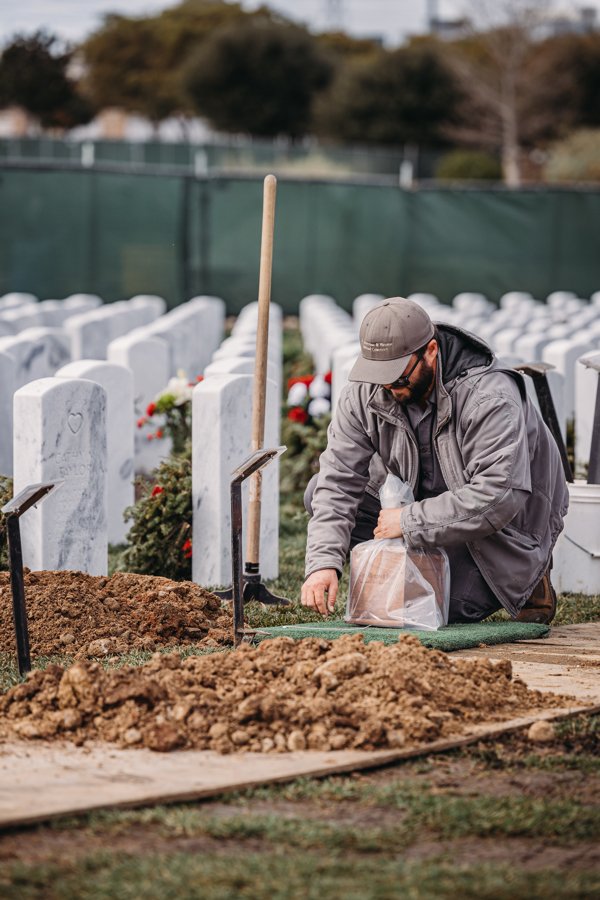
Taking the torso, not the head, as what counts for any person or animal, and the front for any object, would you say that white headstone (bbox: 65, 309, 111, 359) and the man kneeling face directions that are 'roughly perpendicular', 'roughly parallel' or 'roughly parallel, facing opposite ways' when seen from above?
roughly perpendicular

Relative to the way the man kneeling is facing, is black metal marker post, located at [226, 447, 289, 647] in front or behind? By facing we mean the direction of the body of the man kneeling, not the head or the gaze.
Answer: in front

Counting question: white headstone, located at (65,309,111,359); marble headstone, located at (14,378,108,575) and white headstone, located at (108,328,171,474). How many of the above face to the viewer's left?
0

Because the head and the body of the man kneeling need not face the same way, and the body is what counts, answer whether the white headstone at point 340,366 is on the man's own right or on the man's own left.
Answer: on the man's own right

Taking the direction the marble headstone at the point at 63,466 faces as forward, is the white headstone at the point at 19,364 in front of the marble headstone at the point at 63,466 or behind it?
behind

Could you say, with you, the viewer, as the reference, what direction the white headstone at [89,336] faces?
facing the viewer and to the right of the viewer

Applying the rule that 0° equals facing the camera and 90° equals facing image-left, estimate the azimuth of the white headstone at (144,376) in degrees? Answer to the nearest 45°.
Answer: approximately 315°

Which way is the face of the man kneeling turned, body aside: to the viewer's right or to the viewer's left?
to the viewer's left

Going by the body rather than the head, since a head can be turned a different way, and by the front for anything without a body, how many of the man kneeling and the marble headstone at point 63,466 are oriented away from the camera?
0
